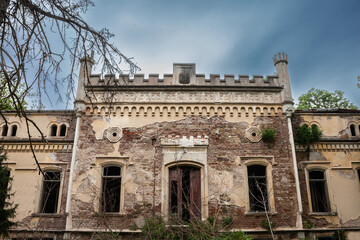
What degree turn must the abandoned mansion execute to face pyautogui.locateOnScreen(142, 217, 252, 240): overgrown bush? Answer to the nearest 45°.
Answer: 0° — it already faces it

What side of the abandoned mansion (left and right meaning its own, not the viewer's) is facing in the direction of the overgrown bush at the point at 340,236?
left

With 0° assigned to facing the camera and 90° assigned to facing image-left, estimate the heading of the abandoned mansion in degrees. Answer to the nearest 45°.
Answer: approximately 0°
